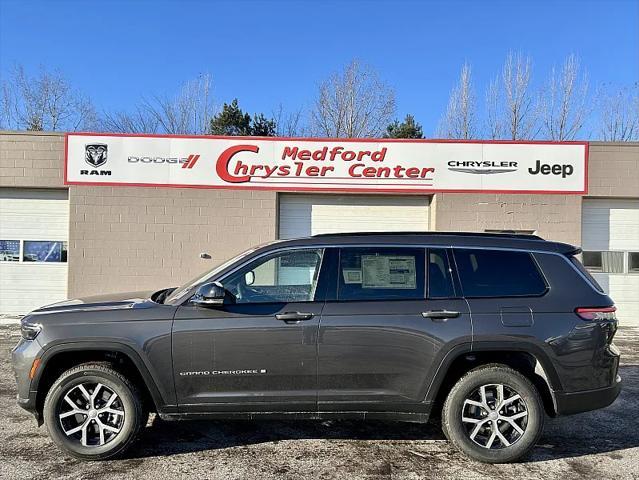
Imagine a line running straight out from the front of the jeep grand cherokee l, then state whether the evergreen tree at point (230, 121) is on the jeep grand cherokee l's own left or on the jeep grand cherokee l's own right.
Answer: on the jeep grand cherokee l's own right

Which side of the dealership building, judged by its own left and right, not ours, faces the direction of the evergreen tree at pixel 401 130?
back

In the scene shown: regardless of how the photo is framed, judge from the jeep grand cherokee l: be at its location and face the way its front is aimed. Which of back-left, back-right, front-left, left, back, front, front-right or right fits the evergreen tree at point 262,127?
right

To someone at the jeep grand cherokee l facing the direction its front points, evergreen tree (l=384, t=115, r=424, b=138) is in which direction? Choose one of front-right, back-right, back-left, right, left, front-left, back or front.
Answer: right

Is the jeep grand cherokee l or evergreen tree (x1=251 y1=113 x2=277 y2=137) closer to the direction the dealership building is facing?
the jeep grand cherokee l

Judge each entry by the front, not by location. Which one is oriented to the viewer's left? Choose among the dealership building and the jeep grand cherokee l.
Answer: the jeep grand cherokee l

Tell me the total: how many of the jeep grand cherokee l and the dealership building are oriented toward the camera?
1

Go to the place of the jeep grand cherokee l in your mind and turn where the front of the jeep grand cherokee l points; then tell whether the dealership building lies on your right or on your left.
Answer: on your right

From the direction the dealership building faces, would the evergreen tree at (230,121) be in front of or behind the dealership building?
behind

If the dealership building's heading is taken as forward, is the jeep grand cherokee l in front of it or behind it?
in front

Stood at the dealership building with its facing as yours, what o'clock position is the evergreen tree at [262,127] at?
The evergreen tree is roughly at 6 o'clock from the dealership building.

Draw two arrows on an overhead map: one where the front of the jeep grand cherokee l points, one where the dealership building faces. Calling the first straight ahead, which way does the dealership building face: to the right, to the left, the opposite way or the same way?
to the left

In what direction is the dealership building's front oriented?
toward the camera

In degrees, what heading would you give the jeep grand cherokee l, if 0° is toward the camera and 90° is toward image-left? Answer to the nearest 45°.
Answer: approximately 90°

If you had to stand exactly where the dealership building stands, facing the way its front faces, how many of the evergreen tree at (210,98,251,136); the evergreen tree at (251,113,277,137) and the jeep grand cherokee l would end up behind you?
2
